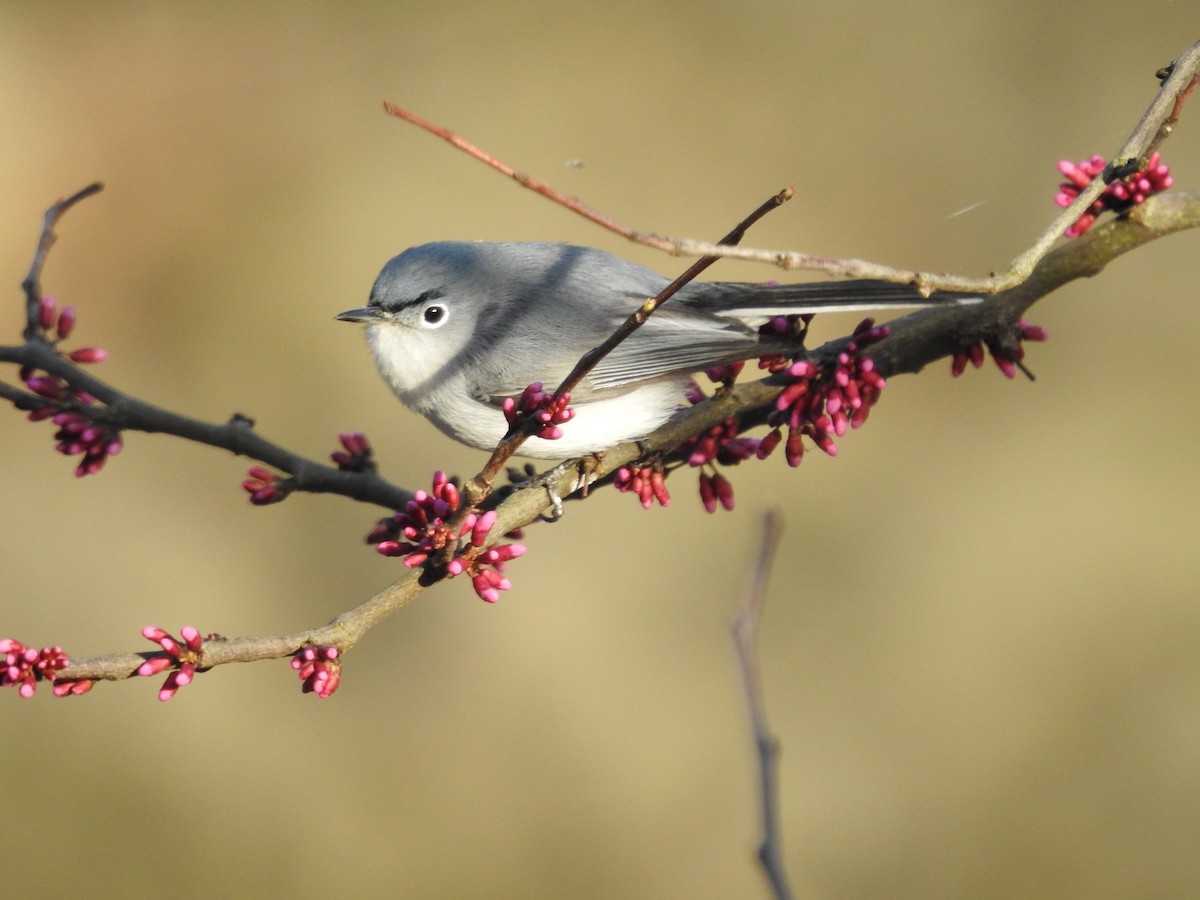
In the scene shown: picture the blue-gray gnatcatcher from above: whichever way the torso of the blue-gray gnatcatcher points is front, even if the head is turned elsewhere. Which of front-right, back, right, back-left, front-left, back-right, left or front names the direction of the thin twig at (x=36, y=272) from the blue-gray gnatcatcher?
front-left

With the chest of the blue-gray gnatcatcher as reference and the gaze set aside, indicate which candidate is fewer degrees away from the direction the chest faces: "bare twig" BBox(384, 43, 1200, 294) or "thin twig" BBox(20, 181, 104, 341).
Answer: the thin twig

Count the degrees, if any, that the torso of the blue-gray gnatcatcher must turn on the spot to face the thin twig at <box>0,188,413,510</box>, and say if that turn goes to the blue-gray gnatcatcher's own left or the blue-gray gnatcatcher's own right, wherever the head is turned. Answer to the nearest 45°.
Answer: approximately 45° to the blue-gray gnatcatcher's own left

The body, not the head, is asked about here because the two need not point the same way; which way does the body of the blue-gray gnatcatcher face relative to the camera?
to the viewer's left

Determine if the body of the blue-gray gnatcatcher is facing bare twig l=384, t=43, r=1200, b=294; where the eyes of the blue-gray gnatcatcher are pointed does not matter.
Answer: no
